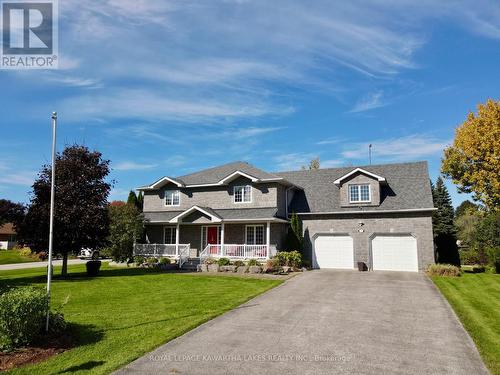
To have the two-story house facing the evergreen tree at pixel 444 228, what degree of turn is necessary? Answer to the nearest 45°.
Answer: approximately 135° to its left

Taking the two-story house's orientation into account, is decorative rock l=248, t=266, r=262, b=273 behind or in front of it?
in front

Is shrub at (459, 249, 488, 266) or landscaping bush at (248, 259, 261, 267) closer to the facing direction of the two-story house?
the landscaping bush

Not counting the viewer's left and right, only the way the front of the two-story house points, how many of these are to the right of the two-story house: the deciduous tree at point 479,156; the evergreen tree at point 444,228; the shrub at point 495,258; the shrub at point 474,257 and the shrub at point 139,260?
1

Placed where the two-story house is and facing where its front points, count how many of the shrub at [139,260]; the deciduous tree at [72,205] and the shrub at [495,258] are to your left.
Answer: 1

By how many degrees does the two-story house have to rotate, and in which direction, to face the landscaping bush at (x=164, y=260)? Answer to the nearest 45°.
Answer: approximately 90° to its right

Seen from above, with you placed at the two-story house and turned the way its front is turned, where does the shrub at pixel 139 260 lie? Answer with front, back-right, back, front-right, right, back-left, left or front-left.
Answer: right

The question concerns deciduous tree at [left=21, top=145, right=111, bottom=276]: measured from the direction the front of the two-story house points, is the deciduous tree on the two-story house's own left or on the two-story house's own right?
on the two-story house's own right

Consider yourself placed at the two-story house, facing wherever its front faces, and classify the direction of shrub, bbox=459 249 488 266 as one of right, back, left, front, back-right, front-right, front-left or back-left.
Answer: back-left

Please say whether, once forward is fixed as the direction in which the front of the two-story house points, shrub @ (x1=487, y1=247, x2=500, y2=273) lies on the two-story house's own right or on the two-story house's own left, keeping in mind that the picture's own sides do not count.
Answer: on the two-story house's own left

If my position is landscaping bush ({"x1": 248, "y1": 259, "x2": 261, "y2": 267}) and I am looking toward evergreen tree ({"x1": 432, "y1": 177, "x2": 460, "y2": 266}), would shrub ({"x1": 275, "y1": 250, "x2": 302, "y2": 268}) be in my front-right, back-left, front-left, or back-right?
front-right

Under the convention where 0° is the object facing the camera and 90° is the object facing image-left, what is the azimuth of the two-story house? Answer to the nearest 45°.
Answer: approximately 0°

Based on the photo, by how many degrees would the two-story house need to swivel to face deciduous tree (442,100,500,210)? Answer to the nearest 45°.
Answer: approximately 90° to its left
